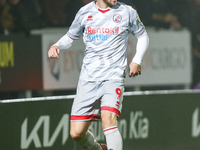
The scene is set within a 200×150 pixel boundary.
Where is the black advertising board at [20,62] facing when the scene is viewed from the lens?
facing the viewer
